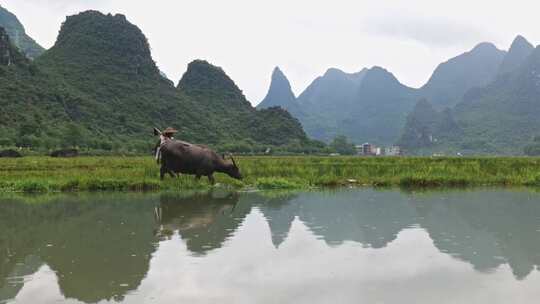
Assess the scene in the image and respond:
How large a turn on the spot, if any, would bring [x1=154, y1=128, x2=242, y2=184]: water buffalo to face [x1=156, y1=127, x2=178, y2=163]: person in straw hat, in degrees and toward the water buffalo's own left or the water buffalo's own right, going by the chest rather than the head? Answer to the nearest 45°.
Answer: approximately 135° to the water buffalo's own left

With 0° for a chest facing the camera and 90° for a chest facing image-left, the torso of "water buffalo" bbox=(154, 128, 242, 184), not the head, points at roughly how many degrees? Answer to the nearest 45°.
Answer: approximately 270°
